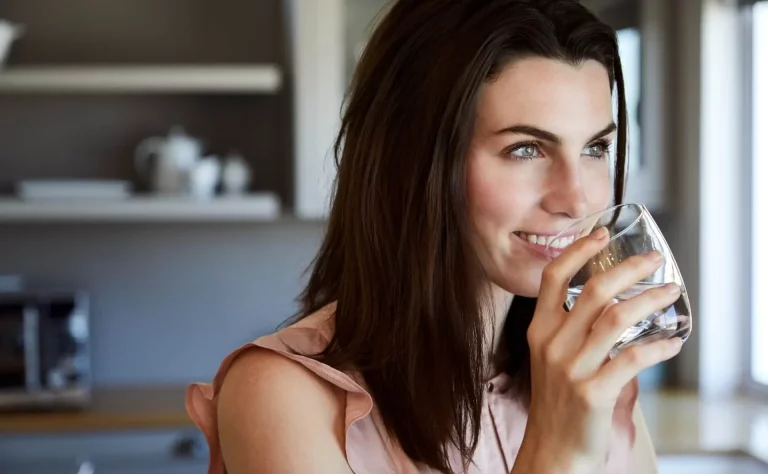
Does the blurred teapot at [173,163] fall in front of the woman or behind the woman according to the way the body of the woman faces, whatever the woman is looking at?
behind

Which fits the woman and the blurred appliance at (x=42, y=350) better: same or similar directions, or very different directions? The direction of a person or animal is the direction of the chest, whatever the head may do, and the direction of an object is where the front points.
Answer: same or similar directions

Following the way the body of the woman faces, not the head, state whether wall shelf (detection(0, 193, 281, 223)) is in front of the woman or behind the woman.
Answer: behind

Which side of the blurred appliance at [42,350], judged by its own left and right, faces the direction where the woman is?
front

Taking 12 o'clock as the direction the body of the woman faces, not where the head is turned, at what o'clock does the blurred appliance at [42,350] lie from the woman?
The blurred appliance is roughly at 6 o'clock from the woman.

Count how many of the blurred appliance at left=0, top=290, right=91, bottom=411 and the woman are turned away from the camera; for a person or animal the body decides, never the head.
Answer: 0

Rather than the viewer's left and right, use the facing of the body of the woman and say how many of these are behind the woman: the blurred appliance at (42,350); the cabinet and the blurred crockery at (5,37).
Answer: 3

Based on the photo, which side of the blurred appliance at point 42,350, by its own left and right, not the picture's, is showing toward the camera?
front

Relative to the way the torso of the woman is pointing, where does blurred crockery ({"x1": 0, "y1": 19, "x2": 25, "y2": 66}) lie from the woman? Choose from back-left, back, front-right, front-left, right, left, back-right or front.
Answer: back

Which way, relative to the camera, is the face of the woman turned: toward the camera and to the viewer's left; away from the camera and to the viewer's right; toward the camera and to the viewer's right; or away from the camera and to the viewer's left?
toward the camera and to the viewer's right

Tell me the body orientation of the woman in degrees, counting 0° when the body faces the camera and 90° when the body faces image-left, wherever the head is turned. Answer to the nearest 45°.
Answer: approximately 315°
